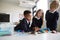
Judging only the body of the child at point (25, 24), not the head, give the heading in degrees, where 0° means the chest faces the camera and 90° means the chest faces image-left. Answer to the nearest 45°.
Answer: approximately 315°
